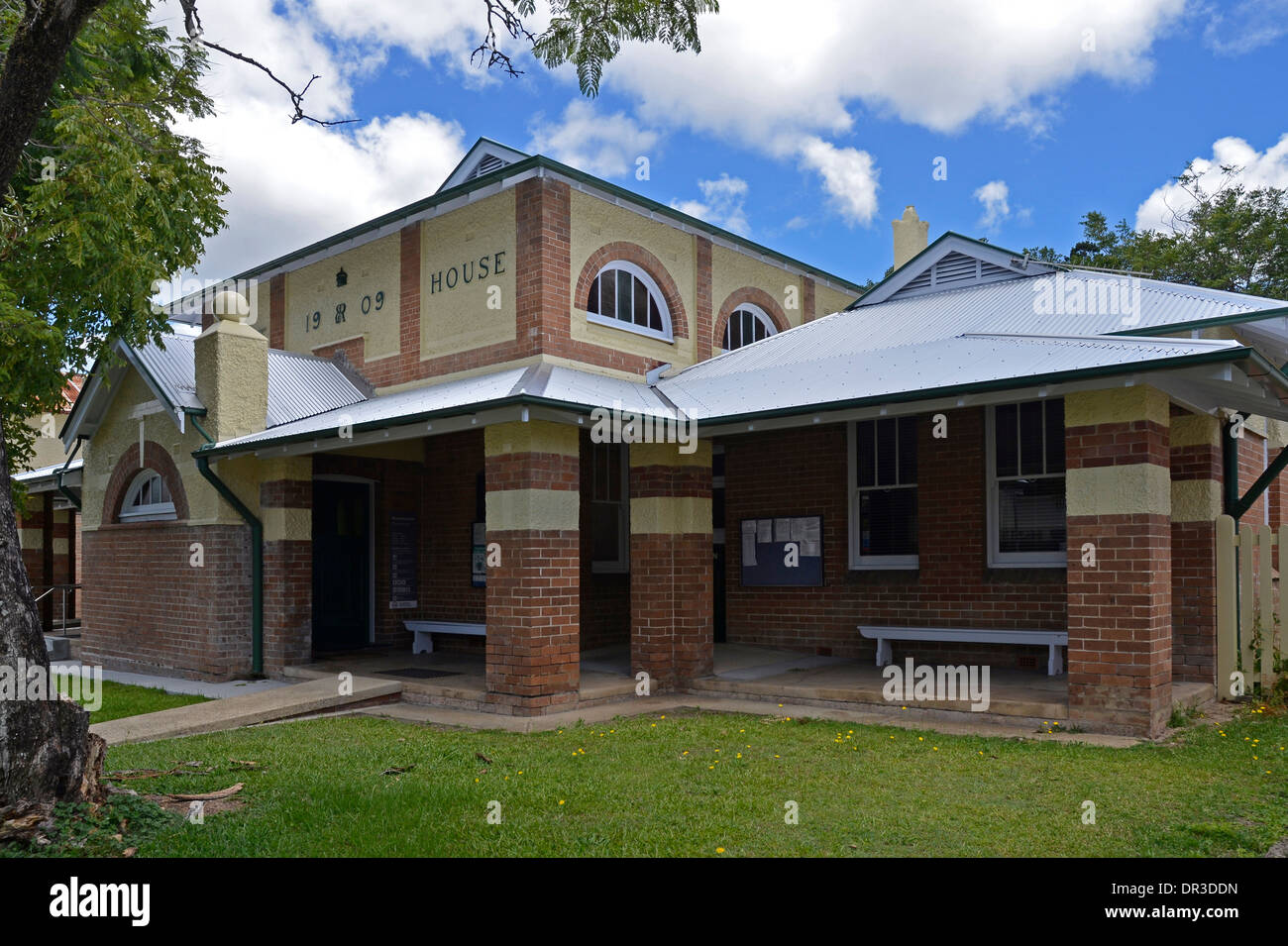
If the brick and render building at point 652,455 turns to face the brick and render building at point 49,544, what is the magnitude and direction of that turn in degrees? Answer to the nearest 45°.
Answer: approximately 90° to its right

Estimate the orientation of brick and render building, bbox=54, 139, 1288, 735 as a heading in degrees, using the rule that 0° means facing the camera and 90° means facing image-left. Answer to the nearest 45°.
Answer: approximately 45°

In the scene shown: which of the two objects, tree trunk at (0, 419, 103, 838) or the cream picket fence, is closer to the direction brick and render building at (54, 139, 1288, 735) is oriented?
the tree trunk

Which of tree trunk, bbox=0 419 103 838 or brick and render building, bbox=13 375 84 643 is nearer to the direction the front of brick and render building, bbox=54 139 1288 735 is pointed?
the tree trunk
